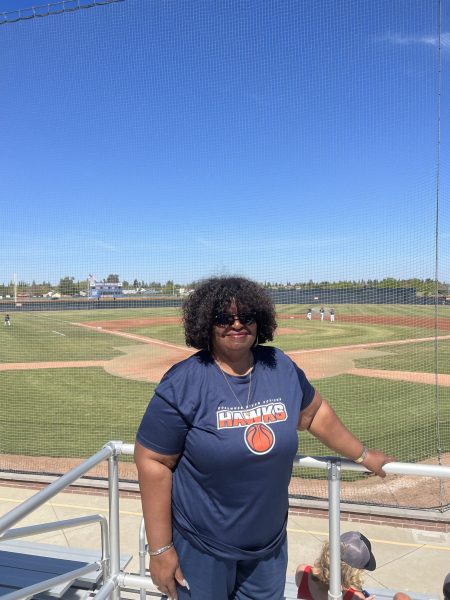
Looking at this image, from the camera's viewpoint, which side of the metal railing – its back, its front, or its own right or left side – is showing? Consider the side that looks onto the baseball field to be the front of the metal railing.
back

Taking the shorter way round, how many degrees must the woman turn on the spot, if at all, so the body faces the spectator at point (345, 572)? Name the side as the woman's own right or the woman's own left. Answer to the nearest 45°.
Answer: approximately 90° to the woman's own left

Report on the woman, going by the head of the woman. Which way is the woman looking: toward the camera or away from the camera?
toward the camera

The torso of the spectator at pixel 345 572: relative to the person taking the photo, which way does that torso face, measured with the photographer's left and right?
facing away from the viewer and to the right of the viewer

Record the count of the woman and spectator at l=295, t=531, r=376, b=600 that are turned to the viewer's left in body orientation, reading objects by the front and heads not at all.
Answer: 0
